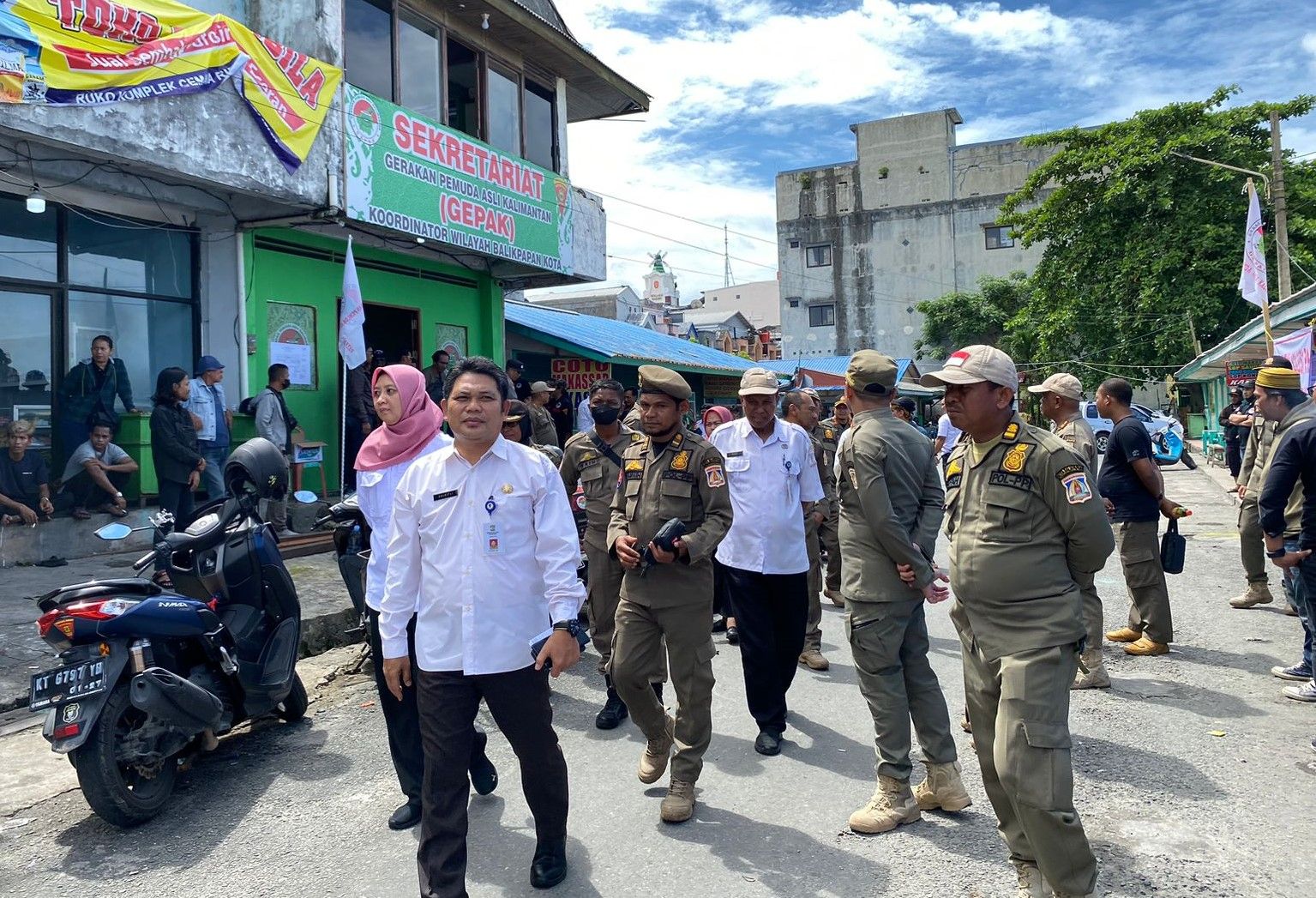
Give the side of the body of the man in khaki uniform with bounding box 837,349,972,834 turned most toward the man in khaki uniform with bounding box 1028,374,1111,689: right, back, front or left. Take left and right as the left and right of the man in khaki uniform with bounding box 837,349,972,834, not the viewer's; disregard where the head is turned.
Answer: right

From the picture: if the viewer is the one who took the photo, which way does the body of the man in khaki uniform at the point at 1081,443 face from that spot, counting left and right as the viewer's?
facing to the left of the viewer

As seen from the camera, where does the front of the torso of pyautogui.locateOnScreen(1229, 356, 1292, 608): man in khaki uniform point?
to the viewer's left

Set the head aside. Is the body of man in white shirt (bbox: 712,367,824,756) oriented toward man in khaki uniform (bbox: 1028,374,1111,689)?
no

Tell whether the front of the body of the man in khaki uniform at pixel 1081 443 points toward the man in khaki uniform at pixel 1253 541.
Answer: no

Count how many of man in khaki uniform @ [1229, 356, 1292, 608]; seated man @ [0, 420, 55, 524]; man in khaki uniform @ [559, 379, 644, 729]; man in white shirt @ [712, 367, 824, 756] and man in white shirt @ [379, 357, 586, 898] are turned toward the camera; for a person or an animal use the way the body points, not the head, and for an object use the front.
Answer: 4

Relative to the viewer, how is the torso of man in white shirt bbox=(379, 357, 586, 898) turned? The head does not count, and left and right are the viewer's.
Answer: facing the viewer

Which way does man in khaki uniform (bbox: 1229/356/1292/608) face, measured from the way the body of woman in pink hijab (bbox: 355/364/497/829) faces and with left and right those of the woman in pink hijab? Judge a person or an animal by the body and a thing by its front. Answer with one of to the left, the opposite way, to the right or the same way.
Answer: to the right

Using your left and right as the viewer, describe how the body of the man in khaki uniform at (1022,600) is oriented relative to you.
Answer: facing the viewer and to the left of the viewer

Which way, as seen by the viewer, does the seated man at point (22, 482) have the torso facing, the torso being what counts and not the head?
toward the camera

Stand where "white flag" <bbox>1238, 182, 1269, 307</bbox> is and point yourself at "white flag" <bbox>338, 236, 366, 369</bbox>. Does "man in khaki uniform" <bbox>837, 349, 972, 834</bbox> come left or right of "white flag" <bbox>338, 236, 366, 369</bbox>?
left

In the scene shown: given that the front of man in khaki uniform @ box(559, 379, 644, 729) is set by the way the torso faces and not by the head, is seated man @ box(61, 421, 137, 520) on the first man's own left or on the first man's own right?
on the first man's own right

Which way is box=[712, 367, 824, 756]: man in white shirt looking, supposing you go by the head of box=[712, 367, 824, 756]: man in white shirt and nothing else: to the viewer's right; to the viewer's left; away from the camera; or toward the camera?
toward the camera

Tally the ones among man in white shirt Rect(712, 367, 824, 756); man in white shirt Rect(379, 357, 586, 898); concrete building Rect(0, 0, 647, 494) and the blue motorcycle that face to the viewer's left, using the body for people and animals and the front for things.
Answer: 0
